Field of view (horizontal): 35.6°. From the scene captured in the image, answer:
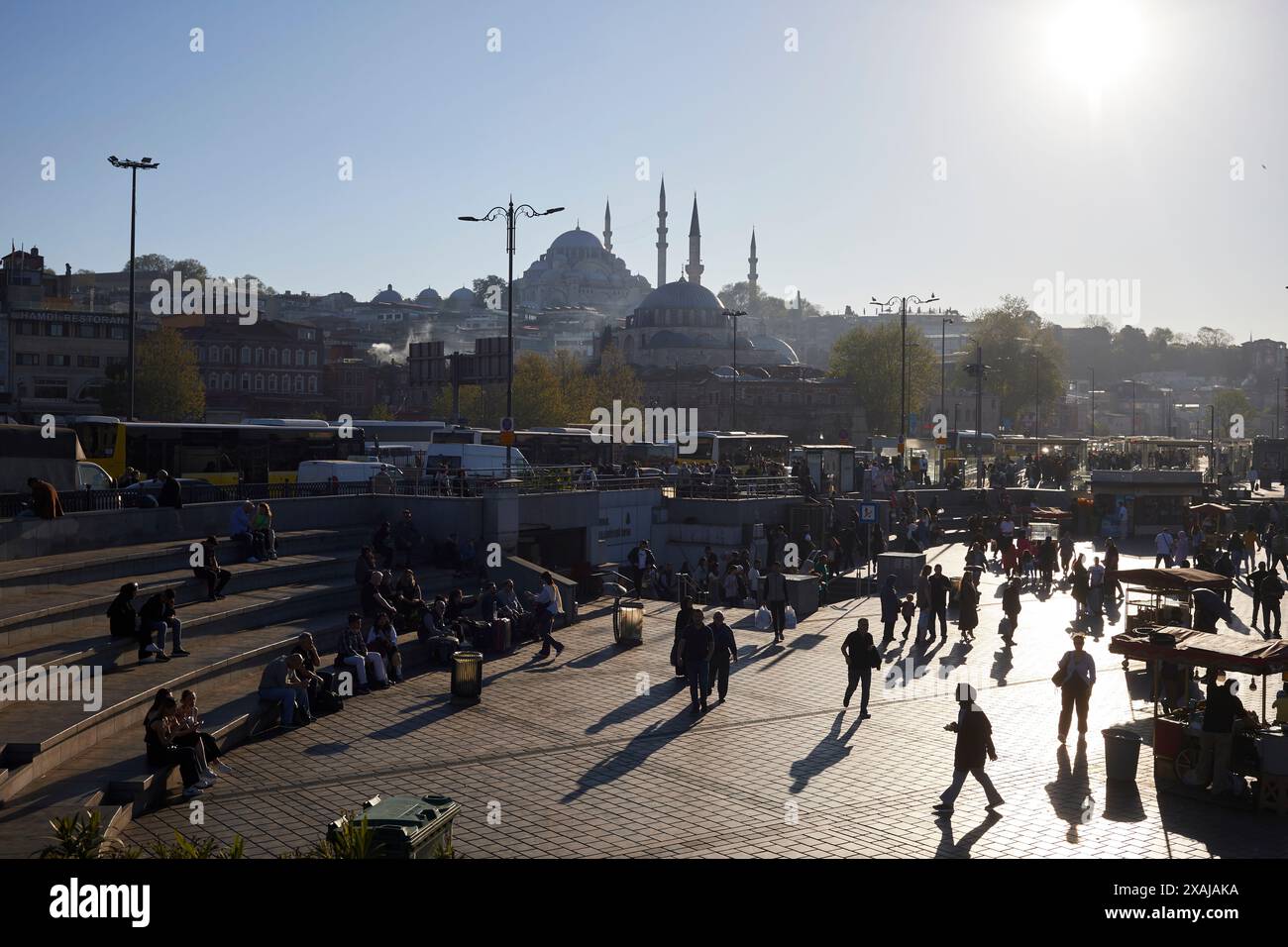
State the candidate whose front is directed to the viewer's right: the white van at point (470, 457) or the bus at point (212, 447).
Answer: the white van

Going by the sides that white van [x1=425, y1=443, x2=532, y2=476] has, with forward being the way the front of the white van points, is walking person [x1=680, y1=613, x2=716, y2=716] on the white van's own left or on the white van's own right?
on the white van's own right

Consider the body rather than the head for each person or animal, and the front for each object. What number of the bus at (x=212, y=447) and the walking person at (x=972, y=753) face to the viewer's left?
2

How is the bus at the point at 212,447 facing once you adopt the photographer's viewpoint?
facing to the left of the viewer

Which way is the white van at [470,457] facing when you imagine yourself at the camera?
facing to the right of the viewer
